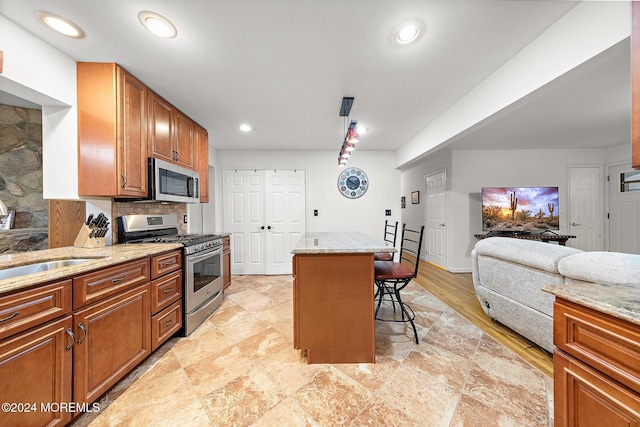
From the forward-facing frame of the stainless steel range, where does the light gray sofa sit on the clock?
The light gray sofa is roughly at 12 o'clock from the stainless steel range.

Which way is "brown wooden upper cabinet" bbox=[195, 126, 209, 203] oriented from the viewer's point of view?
to the viewer's right

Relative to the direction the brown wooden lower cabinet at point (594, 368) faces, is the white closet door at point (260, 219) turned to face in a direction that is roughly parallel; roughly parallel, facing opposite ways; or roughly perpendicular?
roughly perpendicular

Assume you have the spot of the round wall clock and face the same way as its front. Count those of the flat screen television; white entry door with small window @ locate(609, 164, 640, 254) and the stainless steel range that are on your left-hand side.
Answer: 2

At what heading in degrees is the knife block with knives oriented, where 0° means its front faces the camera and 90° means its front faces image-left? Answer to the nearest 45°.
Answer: approximately 315°

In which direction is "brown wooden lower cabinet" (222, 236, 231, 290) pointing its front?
to the viewer's right

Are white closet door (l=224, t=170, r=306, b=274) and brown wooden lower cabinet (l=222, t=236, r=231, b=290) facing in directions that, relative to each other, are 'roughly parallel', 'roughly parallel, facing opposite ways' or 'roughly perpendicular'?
roughly perpendicular

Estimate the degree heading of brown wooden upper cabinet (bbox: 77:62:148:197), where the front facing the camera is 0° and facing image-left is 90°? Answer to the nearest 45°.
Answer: approximately 315°
